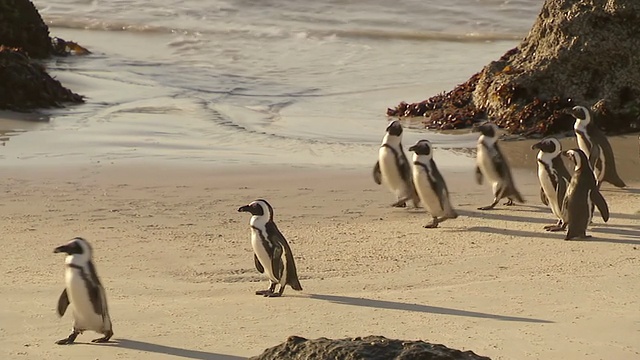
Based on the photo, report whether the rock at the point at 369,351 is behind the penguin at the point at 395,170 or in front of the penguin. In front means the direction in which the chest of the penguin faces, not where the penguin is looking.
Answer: in front

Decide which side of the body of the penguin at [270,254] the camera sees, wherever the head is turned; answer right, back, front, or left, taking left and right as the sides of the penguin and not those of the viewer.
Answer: left

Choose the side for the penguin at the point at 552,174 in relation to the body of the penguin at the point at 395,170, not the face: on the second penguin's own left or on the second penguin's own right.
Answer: on the second penguin's own left

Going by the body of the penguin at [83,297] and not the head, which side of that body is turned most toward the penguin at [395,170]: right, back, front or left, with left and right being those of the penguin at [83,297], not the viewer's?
back

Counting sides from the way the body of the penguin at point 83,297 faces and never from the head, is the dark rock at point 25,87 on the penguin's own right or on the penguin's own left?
on the penguin's own right

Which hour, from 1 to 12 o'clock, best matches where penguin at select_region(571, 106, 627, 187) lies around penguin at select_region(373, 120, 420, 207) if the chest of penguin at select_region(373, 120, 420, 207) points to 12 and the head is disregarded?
penguin at select_region(571, 106, 627, 187) is roughly at 7 o'clock from penguin at select_region(373, 120, 420, 207).

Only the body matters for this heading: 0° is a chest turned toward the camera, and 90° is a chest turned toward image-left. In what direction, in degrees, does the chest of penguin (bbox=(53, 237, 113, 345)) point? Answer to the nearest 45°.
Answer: approximately 45°

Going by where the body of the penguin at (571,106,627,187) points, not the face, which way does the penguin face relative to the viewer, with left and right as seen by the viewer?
facing to the left of the viewer

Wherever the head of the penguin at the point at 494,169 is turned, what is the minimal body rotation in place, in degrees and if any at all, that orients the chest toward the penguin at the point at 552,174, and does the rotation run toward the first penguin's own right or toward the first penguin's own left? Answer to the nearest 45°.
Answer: approximately 90° to the first penguin's own left

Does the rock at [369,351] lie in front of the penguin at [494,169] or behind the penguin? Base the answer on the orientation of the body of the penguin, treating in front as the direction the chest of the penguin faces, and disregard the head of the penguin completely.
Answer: in front

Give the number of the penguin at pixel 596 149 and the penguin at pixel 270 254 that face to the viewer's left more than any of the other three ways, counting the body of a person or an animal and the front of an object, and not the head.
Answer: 2

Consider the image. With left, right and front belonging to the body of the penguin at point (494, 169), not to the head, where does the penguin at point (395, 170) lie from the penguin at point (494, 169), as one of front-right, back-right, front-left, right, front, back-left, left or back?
front-right

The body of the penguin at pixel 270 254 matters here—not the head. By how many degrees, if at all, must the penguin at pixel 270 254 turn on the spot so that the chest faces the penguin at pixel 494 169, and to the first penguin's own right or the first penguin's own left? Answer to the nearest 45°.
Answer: approximately 135° to the first penguin's own right

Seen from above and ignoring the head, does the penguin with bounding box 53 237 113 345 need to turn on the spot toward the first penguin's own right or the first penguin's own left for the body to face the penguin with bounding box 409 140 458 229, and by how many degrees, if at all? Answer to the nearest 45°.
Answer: approximately 180°

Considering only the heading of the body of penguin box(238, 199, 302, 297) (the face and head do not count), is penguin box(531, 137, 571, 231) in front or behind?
behind

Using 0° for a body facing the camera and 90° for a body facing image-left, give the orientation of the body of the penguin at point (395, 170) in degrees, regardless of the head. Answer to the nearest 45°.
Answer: approximately 45°
